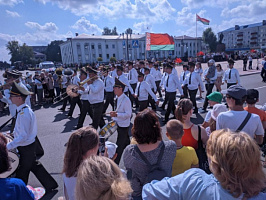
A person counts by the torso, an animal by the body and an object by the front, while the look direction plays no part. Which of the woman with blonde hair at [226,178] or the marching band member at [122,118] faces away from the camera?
the woman with blonde hair

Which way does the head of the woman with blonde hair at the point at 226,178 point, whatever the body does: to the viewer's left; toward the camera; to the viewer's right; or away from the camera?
away from the camera

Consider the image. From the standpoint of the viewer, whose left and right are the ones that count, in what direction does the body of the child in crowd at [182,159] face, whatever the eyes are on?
facing away from the viewer

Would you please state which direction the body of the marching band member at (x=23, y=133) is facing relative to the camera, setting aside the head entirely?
to the viewer's left

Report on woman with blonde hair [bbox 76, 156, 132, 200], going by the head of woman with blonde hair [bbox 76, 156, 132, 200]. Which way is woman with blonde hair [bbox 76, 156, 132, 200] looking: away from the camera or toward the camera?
away from the camera

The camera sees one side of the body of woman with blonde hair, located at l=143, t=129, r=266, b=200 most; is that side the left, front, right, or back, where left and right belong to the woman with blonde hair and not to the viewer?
back

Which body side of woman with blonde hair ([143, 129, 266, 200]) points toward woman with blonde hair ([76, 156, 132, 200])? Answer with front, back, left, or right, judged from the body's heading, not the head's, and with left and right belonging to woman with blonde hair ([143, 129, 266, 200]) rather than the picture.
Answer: left

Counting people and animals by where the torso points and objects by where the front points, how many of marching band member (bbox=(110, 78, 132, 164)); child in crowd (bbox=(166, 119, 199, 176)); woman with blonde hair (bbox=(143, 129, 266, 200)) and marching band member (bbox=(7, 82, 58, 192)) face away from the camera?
2

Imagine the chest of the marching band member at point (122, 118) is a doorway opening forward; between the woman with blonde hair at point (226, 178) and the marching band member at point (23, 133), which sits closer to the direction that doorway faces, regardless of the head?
the marching band member

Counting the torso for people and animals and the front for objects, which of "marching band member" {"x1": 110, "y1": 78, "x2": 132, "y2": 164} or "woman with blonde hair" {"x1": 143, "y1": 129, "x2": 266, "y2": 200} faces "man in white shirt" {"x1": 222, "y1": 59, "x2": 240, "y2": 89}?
the woman with blonde hair

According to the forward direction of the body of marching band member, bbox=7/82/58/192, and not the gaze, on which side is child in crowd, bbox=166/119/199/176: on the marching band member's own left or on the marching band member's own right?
on the marching band member's own left
